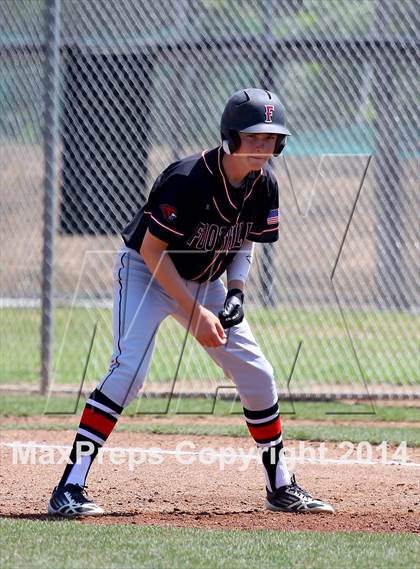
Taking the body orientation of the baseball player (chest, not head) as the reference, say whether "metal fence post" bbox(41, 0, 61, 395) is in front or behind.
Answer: behind
